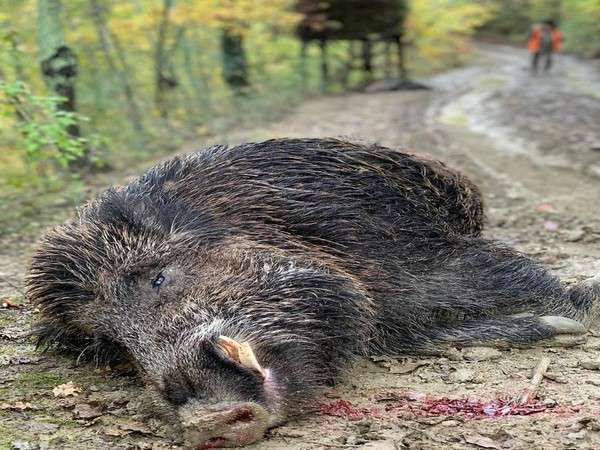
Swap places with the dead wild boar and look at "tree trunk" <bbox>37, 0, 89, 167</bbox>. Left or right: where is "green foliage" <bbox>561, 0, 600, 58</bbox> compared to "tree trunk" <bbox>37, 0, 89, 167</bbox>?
right
